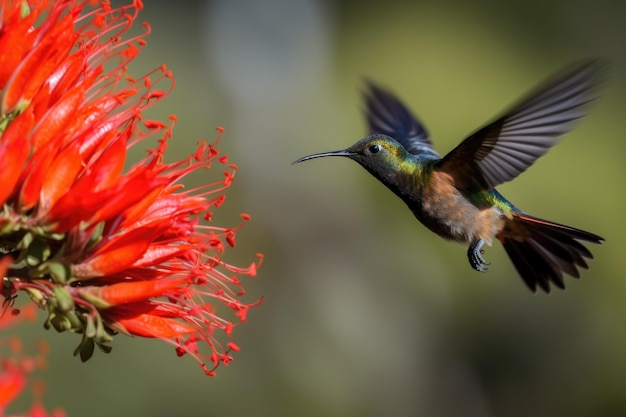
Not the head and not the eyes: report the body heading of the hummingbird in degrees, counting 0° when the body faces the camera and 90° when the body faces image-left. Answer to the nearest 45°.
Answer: approximately 90°

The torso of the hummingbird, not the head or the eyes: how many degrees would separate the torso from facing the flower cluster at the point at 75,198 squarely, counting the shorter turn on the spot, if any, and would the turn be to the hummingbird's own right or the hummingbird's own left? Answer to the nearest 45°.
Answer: approximately 45° to the hummingbird's own left
